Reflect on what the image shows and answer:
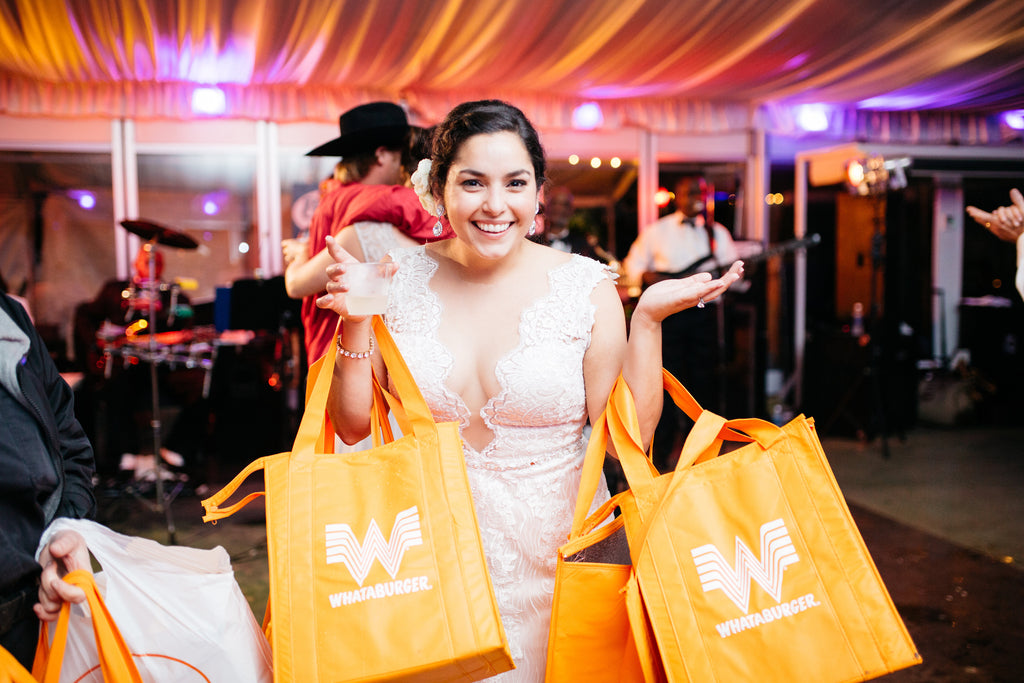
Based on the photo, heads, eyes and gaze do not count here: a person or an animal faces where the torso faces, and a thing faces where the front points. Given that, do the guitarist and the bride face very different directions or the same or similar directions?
same or similar directions

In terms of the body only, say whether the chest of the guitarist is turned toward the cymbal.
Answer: no

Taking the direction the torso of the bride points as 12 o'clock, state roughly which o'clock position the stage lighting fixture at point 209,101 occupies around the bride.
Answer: The stage lighting fixture is roughly at 5 o'clock from the bride.

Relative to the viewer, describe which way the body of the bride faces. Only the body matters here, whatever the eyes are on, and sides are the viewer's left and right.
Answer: facing the viewer

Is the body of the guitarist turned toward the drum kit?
no

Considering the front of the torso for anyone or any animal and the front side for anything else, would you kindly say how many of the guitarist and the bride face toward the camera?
2

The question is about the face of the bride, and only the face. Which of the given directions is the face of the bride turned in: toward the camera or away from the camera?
toward the camera

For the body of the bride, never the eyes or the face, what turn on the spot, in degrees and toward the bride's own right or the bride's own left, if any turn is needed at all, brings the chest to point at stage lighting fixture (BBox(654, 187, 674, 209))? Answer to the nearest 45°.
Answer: approximately 180°

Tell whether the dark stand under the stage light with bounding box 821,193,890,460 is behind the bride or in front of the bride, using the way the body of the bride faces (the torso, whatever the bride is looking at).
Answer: behind

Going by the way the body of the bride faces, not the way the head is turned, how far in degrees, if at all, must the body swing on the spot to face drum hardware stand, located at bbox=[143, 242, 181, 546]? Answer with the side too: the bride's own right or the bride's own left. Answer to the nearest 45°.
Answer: approximately 135° to the bride's own right
